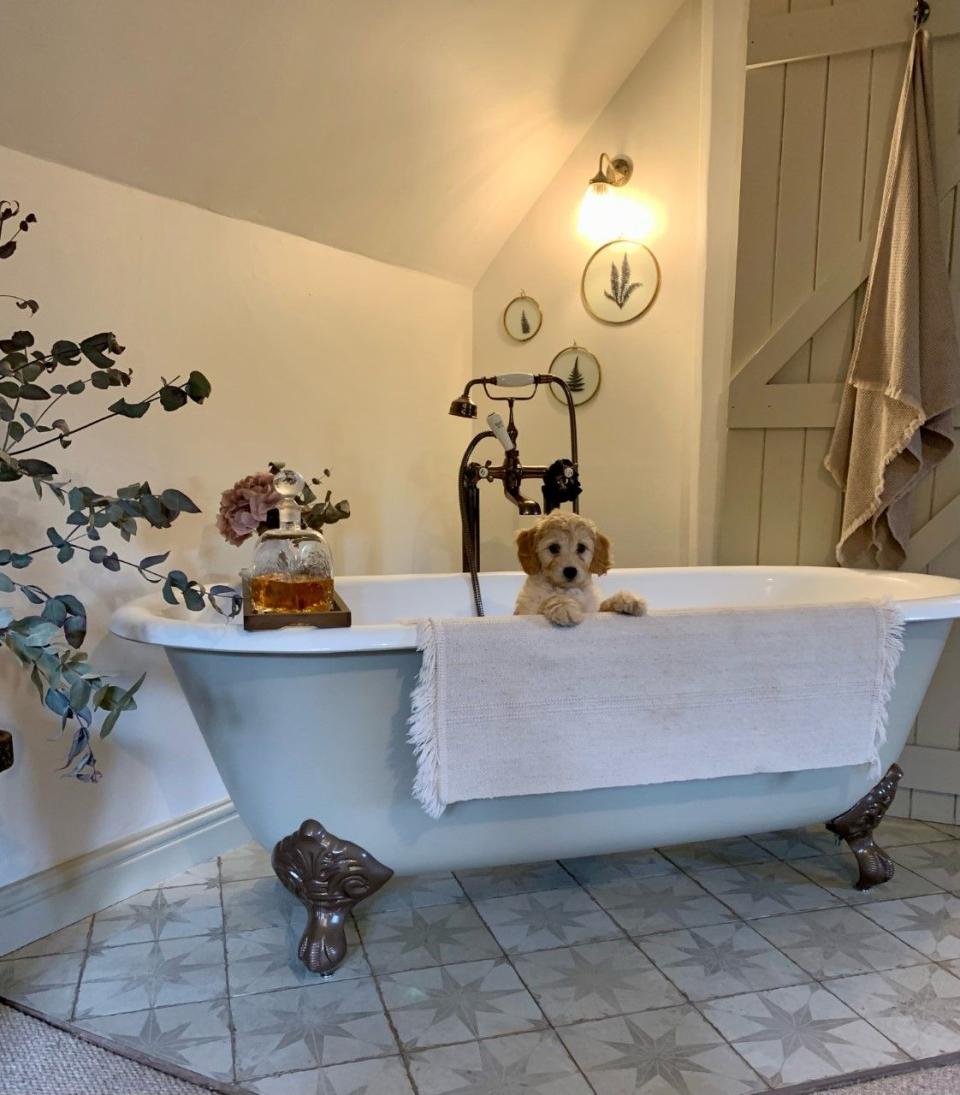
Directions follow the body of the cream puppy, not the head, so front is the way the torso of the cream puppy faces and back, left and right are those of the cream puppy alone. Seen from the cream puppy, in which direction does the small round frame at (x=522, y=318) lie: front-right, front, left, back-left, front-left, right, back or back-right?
back

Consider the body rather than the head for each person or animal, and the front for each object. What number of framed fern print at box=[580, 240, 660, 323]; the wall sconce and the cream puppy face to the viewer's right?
0

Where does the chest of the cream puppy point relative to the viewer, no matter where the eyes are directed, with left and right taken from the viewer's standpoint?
facing the viewer

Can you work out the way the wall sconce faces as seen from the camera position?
facing the viewer and to the left of the viewer

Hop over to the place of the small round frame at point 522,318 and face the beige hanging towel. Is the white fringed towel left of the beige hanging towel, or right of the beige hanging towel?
right

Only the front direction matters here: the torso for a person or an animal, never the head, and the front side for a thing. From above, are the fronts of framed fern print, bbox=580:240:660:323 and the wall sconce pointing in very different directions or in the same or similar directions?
same or similar directions

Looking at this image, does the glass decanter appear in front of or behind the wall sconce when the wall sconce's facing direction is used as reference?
in front

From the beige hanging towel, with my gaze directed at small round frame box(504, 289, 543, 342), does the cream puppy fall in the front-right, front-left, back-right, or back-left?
front-left

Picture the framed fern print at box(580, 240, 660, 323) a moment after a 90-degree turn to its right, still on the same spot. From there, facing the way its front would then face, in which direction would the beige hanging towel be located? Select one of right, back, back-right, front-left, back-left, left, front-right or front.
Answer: back

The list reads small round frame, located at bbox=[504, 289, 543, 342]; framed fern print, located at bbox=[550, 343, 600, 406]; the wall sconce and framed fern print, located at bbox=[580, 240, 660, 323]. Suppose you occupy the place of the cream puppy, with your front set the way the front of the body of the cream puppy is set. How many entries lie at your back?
4

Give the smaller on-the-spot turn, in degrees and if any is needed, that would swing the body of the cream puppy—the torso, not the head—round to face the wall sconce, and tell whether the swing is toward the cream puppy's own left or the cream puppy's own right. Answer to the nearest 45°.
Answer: approximately 180°

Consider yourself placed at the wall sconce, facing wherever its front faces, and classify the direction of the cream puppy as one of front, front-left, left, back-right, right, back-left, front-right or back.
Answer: front-left
